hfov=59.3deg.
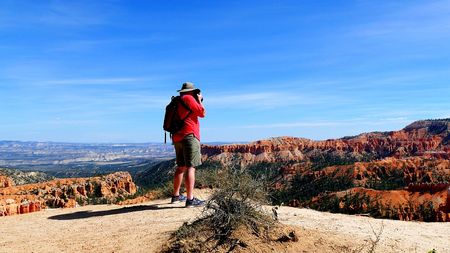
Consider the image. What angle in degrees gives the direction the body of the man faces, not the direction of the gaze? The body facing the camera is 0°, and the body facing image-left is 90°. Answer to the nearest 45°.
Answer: approximately 270°

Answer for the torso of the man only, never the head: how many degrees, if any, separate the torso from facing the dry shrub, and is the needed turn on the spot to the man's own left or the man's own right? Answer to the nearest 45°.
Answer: approximately 90° to the man's own right
